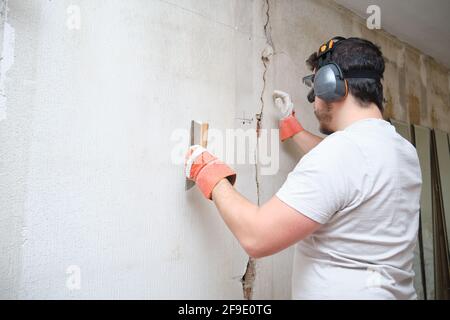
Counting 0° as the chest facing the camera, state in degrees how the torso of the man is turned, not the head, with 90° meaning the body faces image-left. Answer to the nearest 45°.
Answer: approximately 135°

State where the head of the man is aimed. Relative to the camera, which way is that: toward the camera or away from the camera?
away from the camera
